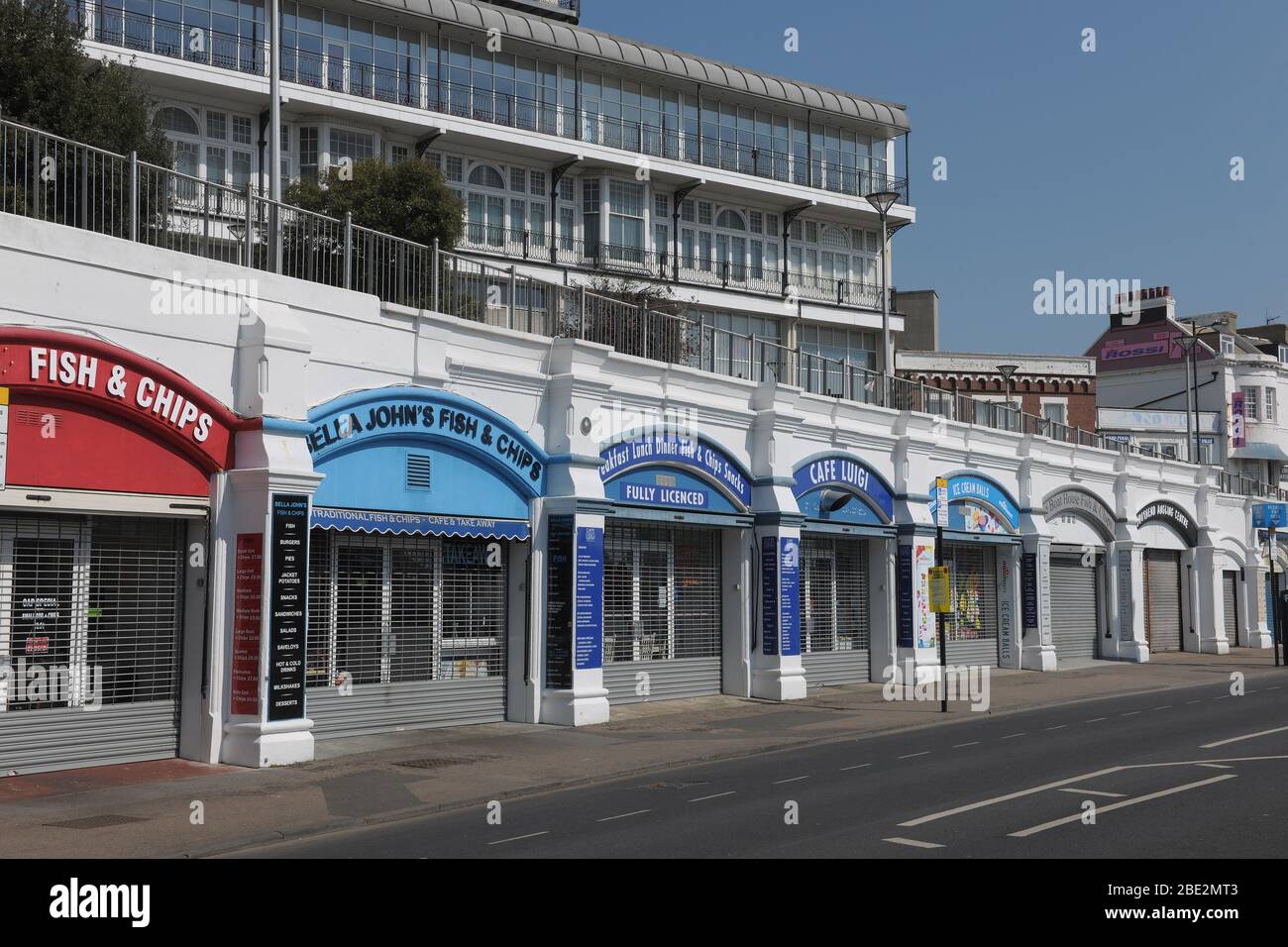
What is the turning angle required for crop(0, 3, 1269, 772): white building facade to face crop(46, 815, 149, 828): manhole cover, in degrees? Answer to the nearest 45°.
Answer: approximately 45° to its right

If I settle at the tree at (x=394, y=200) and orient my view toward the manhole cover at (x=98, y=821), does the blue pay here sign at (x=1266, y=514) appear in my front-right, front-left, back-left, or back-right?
back-left

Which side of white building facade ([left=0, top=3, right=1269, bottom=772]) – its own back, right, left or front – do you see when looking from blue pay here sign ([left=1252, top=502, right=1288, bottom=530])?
left

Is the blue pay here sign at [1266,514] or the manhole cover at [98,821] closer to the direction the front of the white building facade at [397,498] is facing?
the manhole cover

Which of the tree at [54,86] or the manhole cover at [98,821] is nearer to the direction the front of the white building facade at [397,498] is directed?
the manhole cover

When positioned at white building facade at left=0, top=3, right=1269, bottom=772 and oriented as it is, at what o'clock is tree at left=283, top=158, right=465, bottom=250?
The tree is roughly at 4 o'clock from the white building facade.

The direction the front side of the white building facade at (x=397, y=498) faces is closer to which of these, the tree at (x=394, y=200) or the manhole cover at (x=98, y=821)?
the manhole cover

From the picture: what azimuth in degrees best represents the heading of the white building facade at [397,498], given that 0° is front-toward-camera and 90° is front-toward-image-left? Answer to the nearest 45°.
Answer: approximately 315°
